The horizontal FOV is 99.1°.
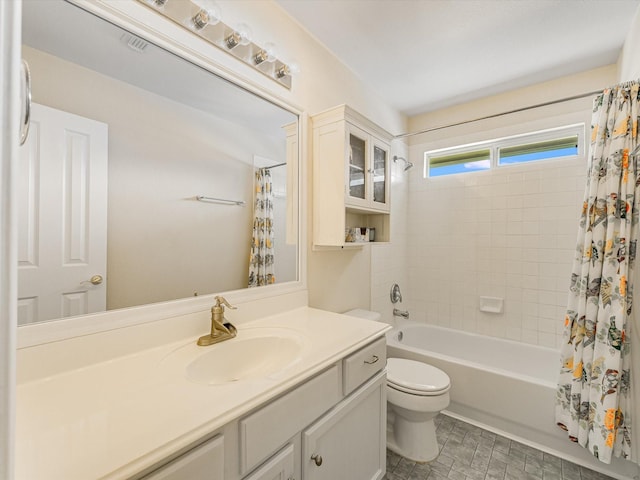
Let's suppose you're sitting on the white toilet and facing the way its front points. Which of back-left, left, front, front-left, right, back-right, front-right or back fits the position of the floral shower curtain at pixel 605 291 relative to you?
front-left

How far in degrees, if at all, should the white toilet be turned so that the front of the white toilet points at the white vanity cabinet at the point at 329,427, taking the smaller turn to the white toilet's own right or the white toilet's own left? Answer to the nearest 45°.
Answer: approximately 90° to the white toilet's own right

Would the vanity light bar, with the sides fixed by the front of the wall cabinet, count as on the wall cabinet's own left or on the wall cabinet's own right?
on the wall cabinet's own right

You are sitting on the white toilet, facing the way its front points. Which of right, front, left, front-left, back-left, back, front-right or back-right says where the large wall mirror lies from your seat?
right

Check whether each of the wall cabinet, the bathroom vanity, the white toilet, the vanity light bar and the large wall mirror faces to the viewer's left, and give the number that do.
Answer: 0

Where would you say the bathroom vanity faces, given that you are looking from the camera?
facing the viewer and to the right of the viewer

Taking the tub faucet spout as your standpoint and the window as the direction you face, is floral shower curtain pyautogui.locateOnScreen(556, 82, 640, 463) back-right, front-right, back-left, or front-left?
front-right

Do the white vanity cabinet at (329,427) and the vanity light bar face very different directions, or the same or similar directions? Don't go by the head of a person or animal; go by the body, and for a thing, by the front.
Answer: same or similar directions

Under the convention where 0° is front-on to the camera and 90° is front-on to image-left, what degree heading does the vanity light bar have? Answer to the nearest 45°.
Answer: approximately 315°

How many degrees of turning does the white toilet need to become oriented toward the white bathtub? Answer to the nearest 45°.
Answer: approximately 90° to its left

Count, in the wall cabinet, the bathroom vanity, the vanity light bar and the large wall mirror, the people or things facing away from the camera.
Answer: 0

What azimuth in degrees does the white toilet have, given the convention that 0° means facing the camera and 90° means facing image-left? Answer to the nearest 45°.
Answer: approximately 315°

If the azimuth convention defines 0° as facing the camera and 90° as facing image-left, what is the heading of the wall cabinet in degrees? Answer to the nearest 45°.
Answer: approximately 315°
